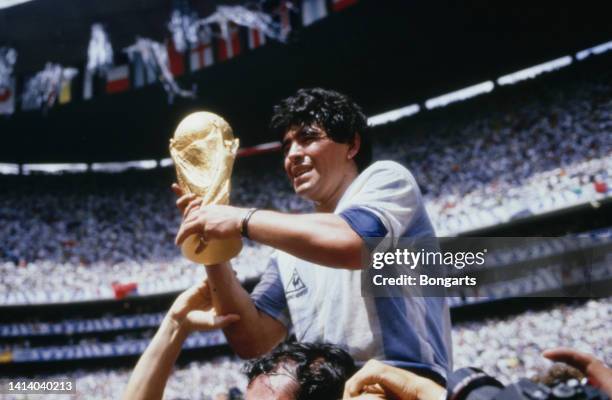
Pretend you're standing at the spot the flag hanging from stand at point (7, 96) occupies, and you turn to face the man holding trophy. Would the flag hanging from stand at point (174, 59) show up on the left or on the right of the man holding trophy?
left

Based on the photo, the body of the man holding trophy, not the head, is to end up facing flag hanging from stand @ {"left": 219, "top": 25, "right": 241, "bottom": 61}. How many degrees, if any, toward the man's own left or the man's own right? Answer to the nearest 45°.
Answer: approximately 135° to the man's own right

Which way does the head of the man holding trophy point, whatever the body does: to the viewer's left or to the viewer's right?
to the viewer's left

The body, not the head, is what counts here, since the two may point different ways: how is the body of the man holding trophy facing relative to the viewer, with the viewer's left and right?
facing the viewer and to the left of the viewer
